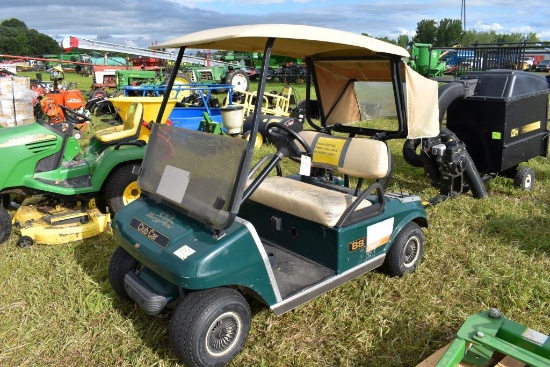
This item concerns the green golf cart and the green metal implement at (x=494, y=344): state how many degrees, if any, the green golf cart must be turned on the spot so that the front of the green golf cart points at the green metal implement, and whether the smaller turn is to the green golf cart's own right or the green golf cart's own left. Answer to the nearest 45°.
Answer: approximately 90° to the green golf cart's own left

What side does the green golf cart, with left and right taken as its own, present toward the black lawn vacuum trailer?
back

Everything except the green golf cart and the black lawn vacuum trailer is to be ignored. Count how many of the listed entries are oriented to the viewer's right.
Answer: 0

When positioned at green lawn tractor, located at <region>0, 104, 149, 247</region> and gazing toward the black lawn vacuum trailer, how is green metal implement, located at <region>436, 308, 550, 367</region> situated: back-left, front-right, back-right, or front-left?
front-right

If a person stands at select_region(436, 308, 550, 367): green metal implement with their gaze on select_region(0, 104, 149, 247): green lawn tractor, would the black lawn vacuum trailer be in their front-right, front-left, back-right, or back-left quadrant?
front-right

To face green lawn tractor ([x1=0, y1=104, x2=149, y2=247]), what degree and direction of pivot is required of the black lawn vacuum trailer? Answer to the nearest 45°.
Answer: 0° — it already faces it

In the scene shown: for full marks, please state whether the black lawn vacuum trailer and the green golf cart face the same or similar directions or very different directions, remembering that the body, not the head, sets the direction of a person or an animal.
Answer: same or similar directions

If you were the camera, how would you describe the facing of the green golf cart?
facing the viewer and to the left of the viewer

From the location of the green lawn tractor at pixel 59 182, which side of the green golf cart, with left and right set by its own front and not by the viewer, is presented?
right

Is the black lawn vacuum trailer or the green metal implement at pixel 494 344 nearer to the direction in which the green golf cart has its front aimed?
the green metal implement

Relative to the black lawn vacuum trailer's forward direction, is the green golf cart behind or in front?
in front

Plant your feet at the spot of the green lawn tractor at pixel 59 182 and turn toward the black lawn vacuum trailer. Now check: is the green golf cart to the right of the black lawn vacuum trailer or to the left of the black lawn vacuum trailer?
right
